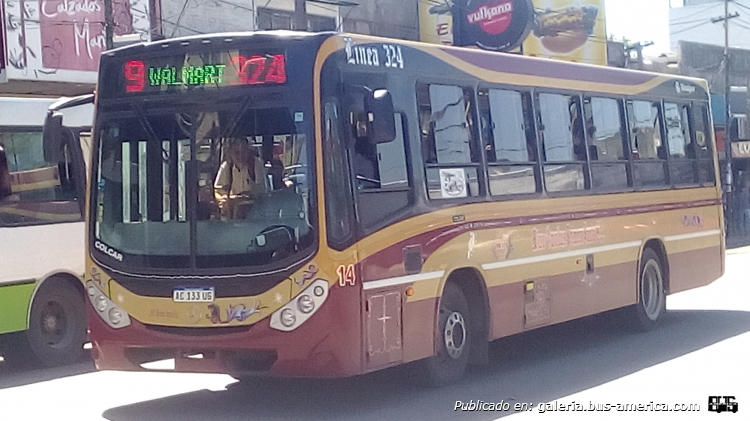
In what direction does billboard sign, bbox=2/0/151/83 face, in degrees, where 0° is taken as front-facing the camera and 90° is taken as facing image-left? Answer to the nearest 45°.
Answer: approximately 0°

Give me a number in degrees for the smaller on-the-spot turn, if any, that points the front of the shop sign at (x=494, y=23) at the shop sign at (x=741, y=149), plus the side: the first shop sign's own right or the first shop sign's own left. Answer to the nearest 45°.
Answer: approximately 135° to the first shop sign's own left

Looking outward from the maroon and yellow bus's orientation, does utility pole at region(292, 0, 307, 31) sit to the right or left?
on its right

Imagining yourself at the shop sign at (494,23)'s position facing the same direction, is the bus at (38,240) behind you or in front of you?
in front

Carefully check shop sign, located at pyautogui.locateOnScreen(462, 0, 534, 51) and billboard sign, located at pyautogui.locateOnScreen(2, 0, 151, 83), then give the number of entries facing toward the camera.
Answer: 2

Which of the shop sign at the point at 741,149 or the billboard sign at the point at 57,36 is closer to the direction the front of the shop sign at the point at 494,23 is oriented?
the billboard sign

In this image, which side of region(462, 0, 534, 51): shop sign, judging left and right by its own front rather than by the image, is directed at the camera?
front

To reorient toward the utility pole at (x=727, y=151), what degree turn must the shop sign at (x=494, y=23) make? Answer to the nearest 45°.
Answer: approximately 135° to its left

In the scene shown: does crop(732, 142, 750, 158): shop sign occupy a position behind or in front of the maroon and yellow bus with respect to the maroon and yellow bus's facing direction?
behind

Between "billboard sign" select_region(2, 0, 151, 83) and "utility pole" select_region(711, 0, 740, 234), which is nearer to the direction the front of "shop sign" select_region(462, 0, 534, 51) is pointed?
the billboard sign

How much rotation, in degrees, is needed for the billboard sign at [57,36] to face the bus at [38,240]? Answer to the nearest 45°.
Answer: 0° — it already faces it

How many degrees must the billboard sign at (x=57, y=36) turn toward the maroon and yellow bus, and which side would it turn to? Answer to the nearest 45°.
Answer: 0° — it already faces it

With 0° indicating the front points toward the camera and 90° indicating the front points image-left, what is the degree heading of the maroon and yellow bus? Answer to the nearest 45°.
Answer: approximately 45°

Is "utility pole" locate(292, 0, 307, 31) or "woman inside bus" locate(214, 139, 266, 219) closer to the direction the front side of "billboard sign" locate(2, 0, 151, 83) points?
the woman inside bus

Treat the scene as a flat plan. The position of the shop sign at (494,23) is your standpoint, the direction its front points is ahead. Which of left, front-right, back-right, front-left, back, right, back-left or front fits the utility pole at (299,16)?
front-right
